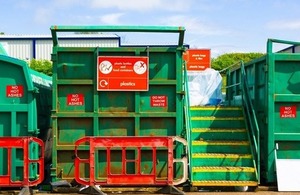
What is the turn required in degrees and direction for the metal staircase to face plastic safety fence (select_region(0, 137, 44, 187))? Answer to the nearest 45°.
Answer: approximately 45° to its right

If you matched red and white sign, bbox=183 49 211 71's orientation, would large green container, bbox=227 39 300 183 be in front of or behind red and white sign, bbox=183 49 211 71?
in front

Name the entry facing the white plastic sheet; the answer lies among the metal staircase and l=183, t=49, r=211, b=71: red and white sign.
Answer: the red and white sign

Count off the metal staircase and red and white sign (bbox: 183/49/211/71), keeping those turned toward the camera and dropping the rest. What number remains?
2

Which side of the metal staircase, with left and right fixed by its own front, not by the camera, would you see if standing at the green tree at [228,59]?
back

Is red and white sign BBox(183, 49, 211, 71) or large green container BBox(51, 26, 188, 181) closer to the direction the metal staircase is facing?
the large green container

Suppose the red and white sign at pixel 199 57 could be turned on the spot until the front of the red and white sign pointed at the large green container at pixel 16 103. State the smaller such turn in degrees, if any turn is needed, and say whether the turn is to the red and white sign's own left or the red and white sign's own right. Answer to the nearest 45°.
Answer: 0° — it already faces it

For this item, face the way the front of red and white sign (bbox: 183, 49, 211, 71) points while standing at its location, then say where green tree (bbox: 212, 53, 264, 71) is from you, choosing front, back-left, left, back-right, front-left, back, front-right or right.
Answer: back

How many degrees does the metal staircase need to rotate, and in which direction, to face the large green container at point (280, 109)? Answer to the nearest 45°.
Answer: approximately 90° to its left

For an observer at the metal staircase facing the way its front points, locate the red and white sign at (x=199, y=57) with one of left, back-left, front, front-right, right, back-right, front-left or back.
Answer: back

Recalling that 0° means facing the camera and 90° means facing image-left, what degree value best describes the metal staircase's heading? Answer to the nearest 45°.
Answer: approximately 0°

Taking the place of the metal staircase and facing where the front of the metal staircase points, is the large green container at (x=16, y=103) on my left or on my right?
on my right

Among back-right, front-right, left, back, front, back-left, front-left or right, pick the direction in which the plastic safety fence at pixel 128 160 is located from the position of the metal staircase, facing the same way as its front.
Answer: front-right
